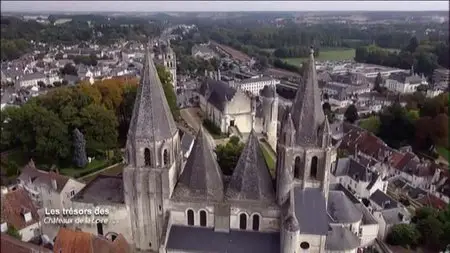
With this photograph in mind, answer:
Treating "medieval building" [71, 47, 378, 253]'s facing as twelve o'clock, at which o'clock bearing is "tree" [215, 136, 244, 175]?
The tree is roughly at 3 o'clock from the medieval building.

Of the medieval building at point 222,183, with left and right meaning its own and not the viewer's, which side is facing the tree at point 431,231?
back

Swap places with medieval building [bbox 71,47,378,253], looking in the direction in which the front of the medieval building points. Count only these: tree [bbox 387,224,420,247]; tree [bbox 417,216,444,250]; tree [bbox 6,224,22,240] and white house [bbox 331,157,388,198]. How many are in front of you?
1

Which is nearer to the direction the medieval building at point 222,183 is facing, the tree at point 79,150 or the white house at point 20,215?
the white house

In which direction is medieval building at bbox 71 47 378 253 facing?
to the viewer's left

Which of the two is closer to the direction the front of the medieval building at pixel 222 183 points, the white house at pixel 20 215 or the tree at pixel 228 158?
the white house

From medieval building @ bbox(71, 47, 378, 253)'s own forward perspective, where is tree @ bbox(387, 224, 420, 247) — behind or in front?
behind

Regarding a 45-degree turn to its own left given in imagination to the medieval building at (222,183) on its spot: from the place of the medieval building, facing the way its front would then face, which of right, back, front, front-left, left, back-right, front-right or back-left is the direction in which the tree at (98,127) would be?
right

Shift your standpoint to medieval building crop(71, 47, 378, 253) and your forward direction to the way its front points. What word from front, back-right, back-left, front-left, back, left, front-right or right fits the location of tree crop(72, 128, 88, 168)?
front-right

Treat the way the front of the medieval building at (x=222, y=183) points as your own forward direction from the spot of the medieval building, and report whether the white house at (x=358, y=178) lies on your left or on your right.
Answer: on your right

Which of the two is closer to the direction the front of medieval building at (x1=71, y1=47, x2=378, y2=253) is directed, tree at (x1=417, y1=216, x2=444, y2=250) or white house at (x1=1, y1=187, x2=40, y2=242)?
the white house

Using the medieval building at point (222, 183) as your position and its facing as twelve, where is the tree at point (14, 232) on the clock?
The tree is roughly at 12 o'clock from the medieval building.

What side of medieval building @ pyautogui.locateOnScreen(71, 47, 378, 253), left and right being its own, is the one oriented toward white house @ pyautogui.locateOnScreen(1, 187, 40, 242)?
front
